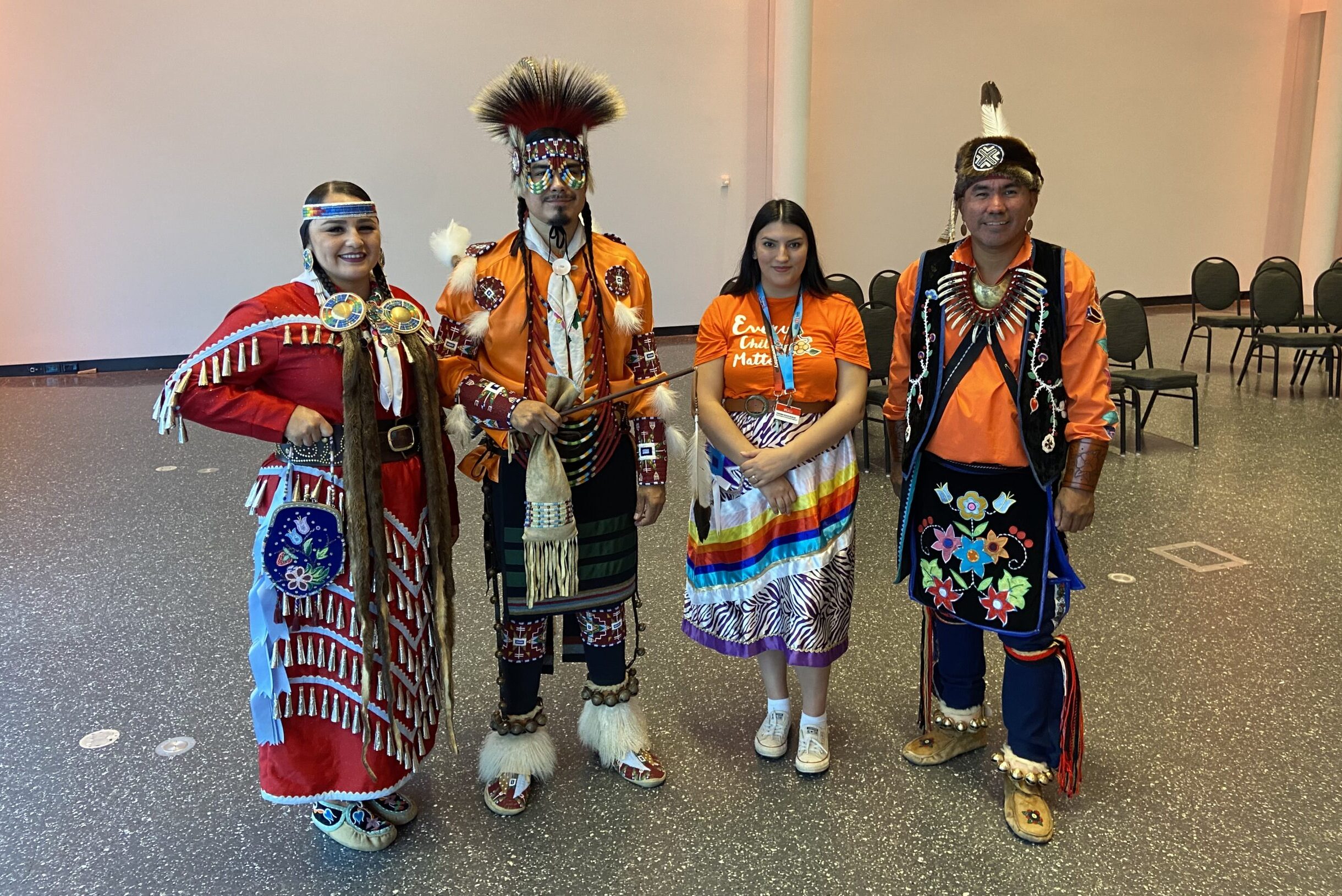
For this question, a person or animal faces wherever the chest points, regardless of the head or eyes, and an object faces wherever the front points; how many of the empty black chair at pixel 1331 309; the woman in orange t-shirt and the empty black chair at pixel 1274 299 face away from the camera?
0

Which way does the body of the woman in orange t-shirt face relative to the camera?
toward the camera

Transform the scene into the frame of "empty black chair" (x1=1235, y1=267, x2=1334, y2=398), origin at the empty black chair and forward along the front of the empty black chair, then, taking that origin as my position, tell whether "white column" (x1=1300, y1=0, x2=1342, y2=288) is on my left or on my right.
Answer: on my left

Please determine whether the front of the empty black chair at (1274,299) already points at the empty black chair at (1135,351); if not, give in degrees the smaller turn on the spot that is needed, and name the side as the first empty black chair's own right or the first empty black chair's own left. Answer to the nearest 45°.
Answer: approximately 45° to the first empty black chair's own right

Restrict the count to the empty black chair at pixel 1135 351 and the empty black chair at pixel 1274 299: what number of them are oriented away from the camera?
0

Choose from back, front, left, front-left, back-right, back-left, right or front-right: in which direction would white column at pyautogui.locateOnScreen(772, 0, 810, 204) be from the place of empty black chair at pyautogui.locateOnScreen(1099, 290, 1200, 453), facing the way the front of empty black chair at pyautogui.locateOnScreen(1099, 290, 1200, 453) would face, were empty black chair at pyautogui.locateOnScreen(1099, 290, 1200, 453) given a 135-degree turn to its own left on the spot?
front-left

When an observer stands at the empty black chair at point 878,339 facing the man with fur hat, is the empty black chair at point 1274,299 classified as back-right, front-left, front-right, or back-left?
back-left

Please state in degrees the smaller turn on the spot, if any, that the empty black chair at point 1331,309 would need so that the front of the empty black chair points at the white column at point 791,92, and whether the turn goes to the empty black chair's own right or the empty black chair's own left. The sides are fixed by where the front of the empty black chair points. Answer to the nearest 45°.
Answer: approximately 135° to the empty black chair's own right
